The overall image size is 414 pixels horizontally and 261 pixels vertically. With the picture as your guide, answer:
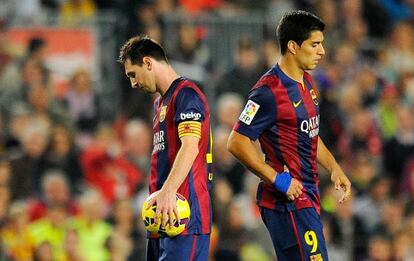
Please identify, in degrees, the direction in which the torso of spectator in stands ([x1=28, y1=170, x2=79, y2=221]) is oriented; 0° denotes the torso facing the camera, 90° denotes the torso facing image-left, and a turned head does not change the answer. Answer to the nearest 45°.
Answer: approximately 0°

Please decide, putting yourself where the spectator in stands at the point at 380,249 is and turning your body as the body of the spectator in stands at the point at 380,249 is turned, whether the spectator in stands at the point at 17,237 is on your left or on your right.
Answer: on your right

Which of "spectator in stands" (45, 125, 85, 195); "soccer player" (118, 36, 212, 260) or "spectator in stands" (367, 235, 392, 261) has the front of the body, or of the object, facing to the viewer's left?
the soccer player

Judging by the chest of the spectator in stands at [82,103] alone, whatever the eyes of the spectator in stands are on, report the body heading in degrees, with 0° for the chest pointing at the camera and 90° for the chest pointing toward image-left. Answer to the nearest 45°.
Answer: approximately 0°

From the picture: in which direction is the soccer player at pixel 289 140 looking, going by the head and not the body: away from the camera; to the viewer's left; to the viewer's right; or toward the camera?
to the viewer's right
